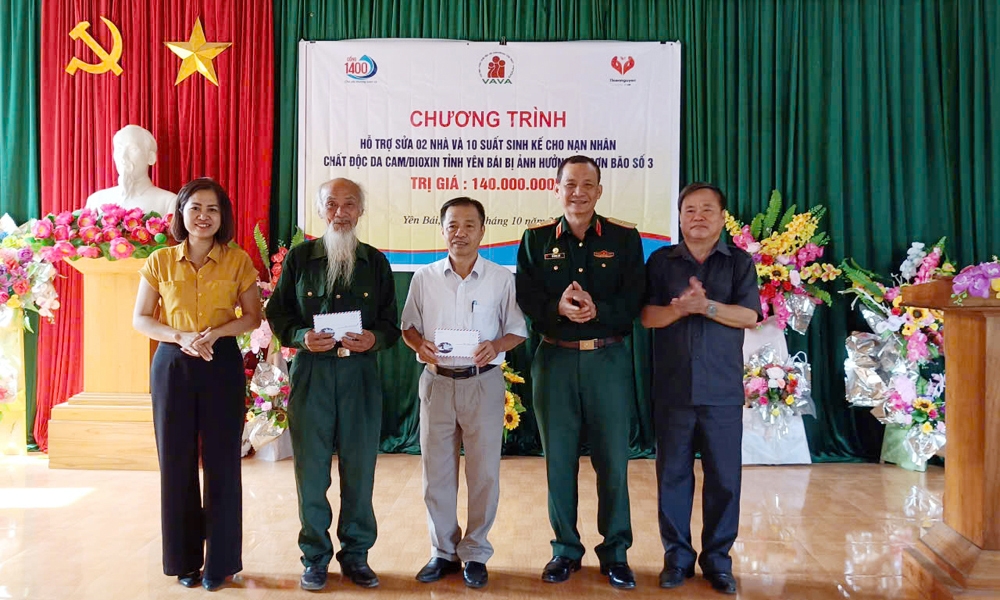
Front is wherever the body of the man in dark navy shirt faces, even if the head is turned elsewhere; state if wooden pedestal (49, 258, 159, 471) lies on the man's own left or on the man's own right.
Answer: on the man's own right

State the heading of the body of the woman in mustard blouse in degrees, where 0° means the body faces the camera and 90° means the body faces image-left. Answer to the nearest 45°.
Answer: approximately 0°

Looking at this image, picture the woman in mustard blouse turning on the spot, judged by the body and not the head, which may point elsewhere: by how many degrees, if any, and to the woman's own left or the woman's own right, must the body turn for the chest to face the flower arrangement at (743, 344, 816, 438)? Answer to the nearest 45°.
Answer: approximately 90° to the woman's own left

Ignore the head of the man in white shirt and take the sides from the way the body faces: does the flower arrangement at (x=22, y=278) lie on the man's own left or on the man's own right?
on the man's own right
